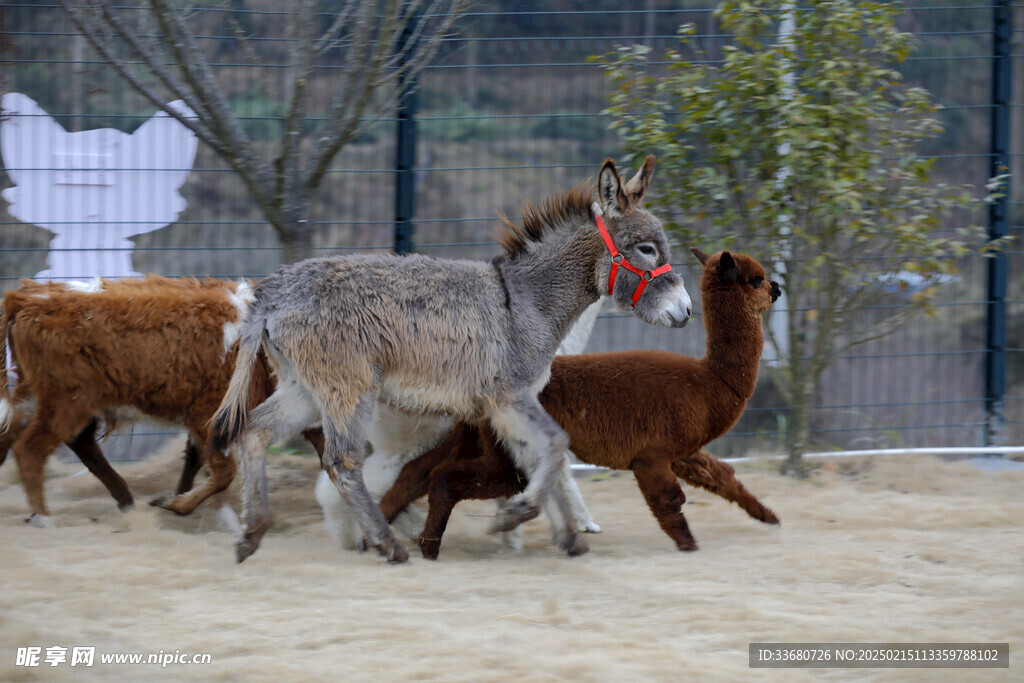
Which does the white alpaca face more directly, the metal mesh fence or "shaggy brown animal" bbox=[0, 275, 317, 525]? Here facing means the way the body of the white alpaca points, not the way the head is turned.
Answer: the metal mesh fence

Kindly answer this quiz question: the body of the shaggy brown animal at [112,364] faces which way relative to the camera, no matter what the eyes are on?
to the viewer's right

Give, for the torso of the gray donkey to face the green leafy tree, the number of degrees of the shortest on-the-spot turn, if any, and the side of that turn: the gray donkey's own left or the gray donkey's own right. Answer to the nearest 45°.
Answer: approximately 45° to the gray donkey's own left

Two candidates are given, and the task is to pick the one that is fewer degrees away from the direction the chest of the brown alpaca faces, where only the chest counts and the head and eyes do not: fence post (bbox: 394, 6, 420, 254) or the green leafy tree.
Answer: the green leafy tree

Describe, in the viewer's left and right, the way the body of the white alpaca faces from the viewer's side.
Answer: facing to the right of the viewer

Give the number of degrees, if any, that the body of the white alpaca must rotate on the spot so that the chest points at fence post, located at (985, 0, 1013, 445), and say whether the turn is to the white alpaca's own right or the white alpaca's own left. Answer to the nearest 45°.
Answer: approximately 45° to the white alpaca's own left

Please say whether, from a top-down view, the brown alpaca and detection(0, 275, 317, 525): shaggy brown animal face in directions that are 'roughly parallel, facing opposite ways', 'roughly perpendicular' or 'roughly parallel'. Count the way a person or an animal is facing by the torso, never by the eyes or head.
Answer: roughly parallel

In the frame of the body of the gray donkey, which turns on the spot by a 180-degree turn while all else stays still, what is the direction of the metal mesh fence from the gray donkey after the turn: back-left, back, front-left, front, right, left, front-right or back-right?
right

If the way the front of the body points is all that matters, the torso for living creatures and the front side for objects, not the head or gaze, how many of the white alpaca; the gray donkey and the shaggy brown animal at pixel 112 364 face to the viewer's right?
3

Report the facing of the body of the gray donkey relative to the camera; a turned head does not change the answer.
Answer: to the viewer's right

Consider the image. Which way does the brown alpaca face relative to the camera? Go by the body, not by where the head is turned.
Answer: to the viewer's right

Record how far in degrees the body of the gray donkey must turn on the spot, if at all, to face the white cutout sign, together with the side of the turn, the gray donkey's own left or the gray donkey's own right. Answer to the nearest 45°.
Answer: approximately 135° to the gray donkey's own left

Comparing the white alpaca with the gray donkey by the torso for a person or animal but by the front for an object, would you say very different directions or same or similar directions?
same or similar directions

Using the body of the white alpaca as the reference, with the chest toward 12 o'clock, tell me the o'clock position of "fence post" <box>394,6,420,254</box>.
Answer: The fence post is roughly at 9 o'clock from the white alpaca.
